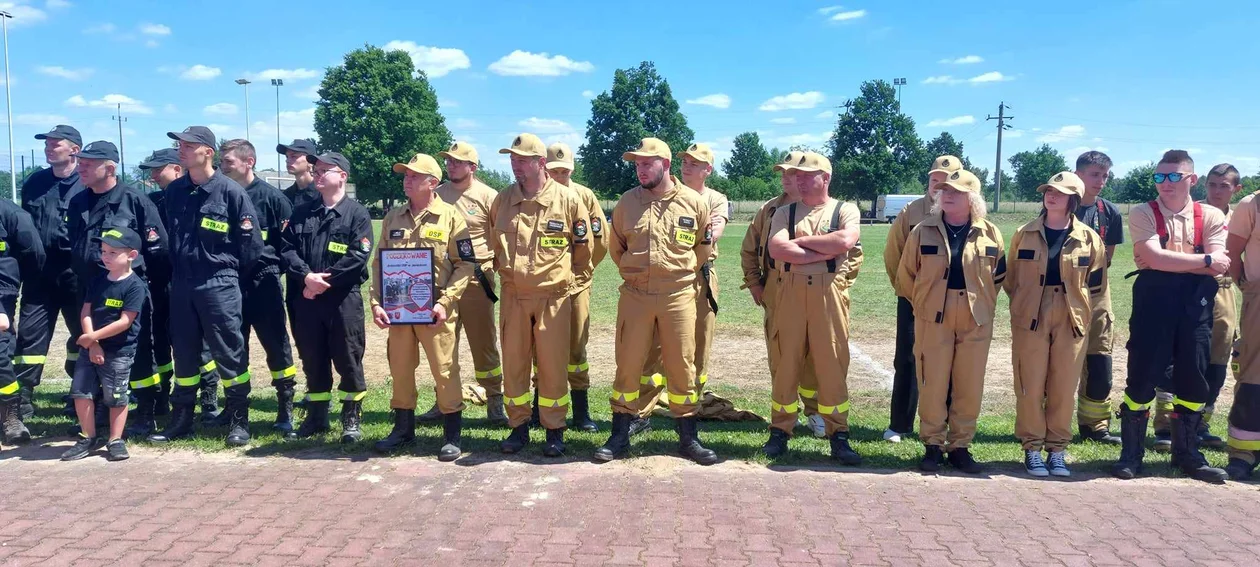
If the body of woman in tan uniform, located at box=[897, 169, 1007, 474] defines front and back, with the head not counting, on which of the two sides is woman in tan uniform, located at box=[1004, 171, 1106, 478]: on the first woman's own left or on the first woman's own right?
on the first woman's own left

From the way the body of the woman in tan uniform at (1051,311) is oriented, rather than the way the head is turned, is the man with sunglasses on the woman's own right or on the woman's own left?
on the woman's own left

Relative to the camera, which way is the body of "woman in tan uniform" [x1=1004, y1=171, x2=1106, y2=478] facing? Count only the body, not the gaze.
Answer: toward the camera

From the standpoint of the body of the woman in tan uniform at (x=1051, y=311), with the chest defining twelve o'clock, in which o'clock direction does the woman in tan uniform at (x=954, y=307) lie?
the woman in tan uniform at (x=954, y=307) is roughly at 2 o'clock from the woman in tan uniform at (x=1051, y=311).

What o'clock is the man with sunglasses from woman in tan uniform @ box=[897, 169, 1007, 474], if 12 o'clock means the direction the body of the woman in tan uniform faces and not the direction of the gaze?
The man with sunglasses is roughly at 8 o'clock from the woman in tan uniform.

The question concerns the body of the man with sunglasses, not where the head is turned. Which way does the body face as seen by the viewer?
toward the camera

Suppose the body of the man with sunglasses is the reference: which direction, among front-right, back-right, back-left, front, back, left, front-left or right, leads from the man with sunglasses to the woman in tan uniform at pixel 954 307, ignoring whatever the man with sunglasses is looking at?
front-right

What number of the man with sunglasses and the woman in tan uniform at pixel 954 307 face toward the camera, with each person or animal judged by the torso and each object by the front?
2

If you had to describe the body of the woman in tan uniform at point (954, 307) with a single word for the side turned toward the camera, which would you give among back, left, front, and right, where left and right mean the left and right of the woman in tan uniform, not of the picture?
front
